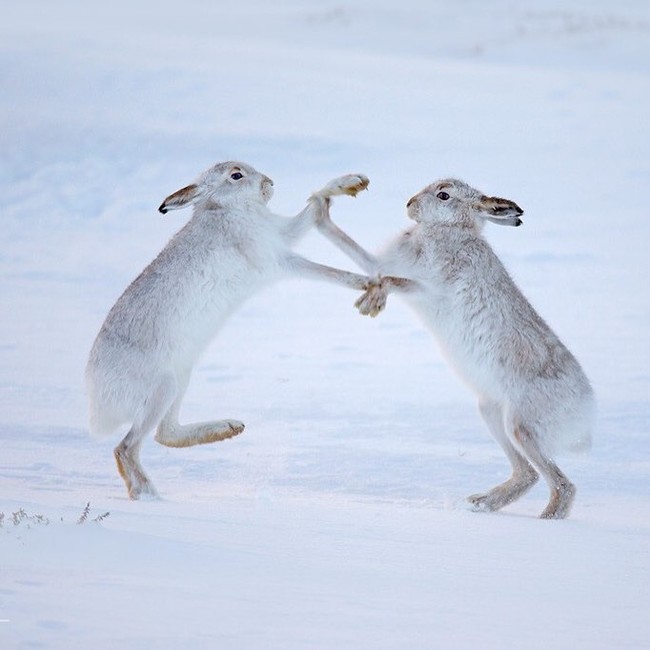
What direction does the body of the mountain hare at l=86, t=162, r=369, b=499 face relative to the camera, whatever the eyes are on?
to the viewer's right

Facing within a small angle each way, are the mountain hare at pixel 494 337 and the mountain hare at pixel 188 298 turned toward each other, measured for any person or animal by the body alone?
yes

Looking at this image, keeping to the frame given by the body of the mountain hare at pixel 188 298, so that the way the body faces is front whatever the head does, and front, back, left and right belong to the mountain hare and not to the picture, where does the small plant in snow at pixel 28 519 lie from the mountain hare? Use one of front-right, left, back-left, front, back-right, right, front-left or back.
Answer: right

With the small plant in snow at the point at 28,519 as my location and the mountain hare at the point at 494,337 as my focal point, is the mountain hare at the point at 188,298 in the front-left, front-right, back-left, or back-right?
front-left

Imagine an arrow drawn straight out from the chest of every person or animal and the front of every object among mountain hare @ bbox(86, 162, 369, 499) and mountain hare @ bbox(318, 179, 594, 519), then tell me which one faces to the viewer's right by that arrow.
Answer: mountain hare @ bbox(86, 162, 369, 499)

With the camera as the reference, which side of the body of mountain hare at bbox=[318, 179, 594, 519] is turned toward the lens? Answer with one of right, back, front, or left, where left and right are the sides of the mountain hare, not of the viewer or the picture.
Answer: left

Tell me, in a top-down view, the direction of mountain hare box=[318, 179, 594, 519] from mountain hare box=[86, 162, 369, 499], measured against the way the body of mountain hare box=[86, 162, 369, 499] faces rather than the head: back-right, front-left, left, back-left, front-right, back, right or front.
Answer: front

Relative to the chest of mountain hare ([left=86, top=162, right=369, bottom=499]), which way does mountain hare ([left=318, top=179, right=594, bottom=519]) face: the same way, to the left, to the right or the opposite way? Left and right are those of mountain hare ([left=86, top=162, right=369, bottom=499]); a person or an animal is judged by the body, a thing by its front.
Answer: the opposite way

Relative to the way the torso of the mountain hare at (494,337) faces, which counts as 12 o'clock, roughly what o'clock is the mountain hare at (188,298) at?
the mountain hare at (188,298) is roughly at 12 o'clock from the mountain hare at (494,337).

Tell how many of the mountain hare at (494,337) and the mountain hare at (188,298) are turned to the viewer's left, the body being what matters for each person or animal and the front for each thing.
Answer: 1

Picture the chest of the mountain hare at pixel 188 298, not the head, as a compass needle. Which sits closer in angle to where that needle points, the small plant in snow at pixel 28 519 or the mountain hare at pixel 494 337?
the mountain hare
